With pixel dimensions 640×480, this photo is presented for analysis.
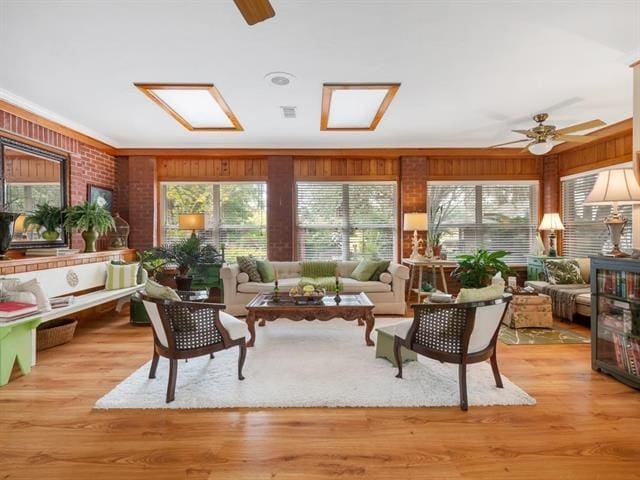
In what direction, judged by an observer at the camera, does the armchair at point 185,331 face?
facing away from the viewer and to the right of the viewer

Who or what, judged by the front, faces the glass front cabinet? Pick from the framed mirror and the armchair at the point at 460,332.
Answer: the framed mirror

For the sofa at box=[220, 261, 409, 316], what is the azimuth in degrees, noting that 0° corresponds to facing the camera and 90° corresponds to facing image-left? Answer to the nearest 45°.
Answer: approximately 0°

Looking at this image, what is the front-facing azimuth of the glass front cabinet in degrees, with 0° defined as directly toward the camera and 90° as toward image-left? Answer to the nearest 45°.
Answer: approximately 45°

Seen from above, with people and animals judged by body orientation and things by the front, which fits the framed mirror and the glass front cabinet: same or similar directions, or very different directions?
very different directions

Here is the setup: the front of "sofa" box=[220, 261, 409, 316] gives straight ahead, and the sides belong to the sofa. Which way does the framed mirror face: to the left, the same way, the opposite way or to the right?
to the left

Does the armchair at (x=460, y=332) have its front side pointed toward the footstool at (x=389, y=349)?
yes

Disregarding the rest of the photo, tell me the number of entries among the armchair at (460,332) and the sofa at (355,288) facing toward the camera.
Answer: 1

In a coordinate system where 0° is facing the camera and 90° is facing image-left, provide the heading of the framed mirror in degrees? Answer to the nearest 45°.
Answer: approximately 315°

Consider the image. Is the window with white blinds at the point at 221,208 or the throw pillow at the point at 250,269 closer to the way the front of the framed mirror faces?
the throw pillow

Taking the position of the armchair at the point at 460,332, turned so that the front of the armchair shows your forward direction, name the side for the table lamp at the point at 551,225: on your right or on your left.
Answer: on your right
